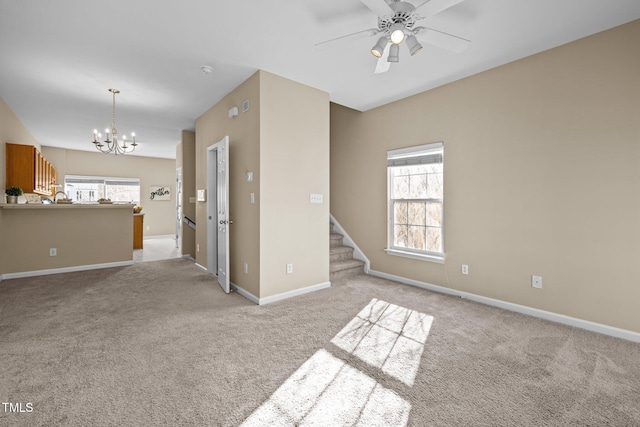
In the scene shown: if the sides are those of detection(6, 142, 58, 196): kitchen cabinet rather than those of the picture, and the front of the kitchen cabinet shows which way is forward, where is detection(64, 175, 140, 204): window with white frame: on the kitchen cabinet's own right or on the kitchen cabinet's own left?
on the kitchen cabinet's own left

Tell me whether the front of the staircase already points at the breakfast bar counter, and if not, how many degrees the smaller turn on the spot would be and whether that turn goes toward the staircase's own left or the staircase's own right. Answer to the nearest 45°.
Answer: approximately 135° to the staircase's own right

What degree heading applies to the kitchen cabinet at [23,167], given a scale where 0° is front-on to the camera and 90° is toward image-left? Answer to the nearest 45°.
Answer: approximately 270°

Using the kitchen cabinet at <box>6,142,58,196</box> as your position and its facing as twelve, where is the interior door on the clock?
The interior door is roughly at 2 o'clock from the kitchen cabinet.

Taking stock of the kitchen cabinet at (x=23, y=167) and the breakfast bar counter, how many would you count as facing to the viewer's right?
1

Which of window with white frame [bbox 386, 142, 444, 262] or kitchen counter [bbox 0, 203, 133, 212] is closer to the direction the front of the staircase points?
the window with white frame

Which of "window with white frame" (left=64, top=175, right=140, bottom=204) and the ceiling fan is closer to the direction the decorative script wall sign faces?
the ceiling fan

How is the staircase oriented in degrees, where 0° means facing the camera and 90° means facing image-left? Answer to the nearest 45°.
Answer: approximately 315°
